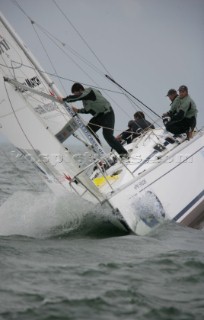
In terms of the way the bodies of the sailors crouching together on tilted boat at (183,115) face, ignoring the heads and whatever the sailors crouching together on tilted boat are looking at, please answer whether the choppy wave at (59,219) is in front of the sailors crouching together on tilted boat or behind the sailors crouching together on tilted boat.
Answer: in front

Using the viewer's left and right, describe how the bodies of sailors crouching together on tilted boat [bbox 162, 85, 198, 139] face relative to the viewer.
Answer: facing the viewer and to the left of the viewer

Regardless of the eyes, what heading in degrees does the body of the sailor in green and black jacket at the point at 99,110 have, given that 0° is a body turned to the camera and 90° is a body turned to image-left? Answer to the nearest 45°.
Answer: approximately 90°

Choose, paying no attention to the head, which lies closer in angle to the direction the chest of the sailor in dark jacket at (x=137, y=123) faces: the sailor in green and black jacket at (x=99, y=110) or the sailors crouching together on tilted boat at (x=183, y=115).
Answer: the sailor in green and black jacket

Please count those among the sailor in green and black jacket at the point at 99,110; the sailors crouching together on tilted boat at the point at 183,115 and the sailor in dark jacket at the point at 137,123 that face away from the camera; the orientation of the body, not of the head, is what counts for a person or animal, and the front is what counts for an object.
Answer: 0

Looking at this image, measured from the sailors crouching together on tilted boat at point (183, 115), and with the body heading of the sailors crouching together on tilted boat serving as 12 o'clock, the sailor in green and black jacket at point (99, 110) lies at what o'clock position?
The sailor in green and black jacket is roughly at 12 o'clock from the sailors crouching together on tilted boat.

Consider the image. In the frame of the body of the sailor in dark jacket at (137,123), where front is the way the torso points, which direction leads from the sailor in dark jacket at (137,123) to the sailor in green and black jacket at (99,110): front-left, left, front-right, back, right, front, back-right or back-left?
front-left

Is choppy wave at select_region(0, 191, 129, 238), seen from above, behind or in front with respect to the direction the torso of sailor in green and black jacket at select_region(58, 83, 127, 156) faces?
in front

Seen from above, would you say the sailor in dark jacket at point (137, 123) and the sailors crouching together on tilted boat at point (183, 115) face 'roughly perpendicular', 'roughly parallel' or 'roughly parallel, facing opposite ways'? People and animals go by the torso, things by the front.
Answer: roughly parallel

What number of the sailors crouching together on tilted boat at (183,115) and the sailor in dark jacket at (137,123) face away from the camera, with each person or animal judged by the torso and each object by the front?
0

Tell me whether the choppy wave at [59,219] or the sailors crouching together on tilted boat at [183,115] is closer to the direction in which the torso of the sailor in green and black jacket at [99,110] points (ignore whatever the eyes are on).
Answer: the choppy wave
